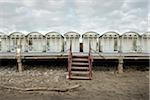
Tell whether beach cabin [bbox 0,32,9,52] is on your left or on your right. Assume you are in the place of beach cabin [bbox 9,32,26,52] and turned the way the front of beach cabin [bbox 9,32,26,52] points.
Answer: on your right

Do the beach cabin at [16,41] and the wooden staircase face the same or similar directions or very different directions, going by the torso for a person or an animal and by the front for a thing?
same or similar directions

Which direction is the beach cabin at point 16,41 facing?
toward the camera

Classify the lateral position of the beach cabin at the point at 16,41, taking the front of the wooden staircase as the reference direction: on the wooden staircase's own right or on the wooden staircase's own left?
on the wooden staircase's own right

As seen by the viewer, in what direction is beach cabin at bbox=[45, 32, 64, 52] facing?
toward the camera

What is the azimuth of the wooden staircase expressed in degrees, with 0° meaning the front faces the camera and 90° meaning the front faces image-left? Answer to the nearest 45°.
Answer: approximately 0°

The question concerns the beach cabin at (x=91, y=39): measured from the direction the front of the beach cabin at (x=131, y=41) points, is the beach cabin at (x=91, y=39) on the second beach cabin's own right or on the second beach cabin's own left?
on the second beach cabin's own right

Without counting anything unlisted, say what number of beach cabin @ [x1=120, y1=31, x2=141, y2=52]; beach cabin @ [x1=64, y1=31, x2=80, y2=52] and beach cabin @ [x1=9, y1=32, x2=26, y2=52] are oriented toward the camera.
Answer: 3

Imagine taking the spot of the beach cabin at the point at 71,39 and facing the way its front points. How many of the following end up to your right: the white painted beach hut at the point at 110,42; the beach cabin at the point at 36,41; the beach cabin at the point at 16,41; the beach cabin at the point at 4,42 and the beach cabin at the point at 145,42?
3

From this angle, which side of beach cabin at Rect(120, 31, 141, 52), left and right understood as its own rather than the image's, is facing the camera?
front

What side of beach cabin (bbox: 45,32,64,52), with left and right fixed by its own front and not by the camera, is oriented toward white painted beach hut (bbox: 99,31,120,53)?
left

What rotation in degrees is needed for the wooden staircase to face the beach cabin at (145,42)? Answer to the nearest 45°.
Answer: approximately 135° to its left

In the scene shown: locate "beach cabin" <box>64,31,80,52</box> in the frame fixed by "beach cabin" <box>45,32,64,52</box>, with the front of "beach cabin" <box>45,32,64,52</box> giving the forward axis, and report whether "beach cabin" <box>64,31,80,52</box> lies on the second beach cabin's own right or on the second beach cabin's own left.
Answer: on the second beach cabin's own left
